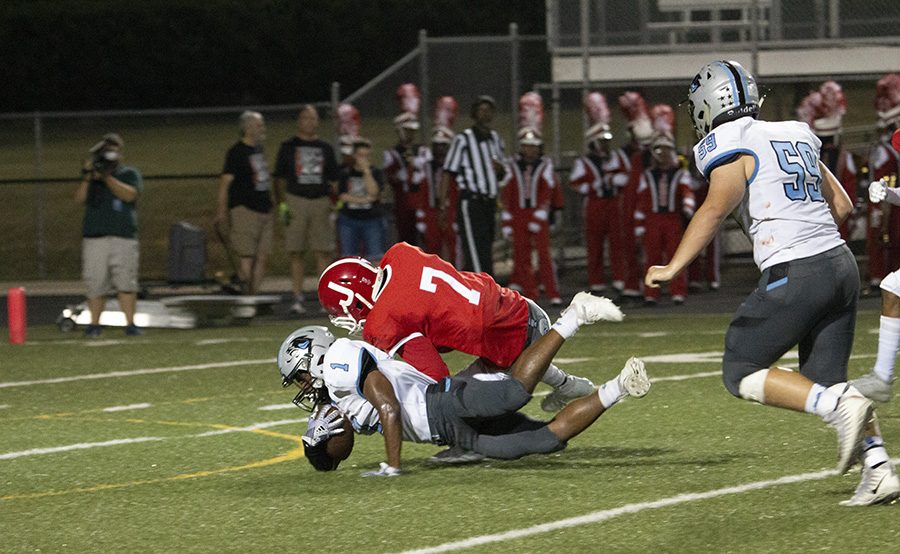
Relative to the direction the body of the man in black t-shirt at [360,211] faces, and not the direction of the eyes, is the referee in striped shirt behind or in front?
in front

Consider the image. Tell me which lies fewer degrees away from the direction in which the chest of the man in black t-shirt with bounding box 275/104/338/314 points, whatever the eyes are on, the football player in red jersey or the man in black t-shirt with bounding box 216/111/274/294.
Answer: the football player in red jersey

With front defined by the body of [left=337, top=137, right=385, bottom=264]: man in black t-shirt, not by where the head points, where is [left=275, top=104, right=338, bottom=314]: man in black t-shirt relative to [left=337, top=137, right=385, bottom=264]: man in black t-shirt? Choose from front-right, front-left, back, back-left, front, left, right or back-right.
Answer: front-right

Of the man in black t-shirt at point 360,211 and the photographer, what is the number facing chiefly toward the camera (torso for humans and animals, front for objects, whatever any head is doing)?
2

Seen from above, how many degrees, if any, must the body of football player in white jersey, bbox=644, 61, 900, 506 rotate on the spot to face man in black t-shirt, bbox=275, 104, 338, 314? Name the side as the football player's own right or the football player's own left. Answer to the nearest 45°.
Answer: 0° — they already face them

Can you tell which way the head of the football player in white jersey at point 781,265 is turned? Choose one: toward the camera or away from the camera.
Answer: away from the camera

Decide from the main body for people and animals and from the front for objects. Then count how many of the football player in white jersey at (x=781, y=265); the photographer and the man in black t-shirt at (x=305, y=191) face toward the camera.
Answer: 2

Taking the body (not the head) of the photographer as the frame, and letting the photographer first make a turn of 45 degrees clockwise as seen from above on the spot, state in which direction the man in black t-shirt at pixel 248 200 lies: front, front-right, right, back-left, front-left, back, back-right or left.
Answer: back

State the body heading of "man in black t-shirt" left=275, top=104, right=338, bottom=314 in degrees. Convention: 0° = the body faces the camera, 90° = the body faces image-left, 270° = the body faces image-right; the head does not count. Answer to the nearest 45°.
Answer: approximately 0°
